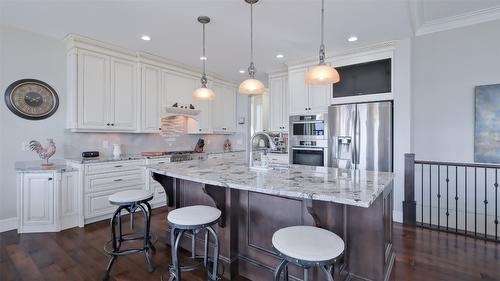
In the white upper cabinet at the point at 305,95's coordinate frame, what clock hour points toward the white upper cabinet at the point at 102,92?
the white upper cabinet at the point at 102,92 is roughly at 2 o'clock from the white upper cabinet at the point at 305,95.

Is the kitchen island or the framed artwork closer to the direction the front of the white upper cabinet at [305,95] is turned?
the kitchen island

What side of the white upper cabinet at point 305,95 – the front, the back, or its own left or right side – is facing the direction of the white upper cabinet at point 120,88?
right

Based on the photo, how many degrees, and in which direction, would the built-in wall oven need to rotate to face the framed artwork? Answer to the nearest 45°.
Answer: approximately 135° to its left

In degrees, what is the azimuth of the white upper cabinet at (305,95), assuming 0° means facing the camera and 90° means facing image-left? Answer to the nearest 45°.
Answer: approximately 0°

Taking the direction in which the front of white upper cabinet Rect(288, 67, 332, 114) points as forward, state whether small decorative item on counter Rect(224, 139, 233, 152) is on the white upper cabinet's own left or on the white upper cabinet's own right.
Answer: on the white upper cabinet's own right

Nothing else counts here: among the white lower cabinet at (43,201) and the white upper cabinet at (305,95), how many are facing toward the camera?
2

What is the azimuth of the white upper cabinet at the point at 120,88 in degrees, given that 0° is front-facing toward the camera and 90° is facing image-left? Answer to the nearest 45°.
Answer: approximately 315°
